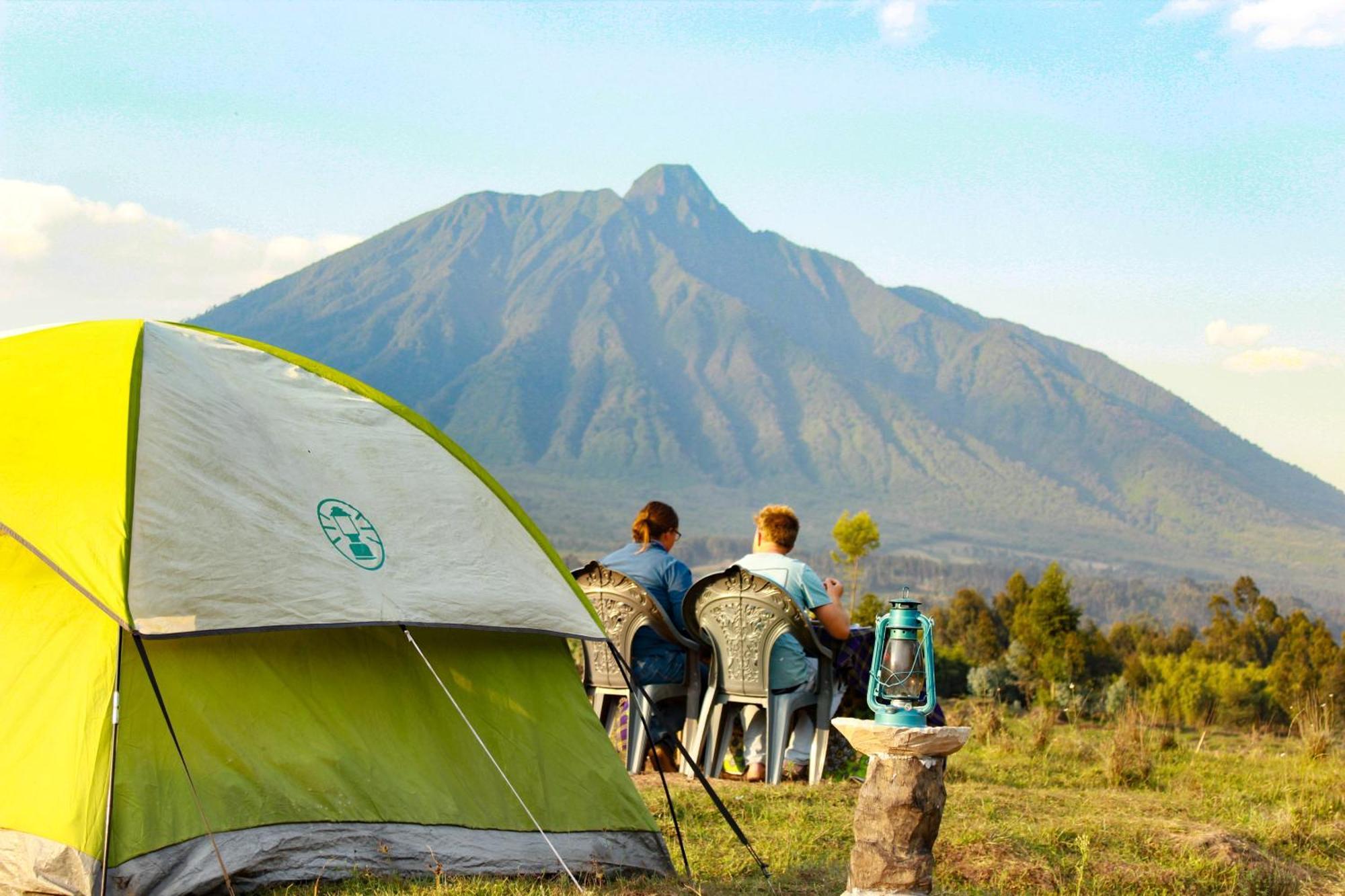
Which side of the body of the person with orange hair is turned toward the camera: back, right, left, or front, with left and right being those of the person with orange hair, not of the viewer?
back

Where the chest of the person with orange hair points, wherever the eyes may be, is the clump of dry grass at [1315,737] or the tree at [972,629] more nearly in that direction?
the tree

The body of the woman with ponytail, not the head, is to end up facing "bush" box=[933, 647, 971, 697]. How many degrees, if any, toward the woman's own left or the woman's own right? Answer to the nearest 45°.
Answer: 0° — they already face it

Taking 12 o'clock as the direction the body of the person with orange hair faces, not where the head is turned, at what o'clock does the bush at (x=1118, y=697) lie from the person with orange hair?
The bush is roughly at 1 o'clock from the person with orange hair.

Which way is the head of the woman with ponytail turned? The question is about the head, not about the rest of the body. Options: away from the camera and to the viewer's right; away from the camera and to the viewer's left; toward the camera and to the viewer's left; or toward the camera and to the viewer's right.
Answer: away from the camera and to the viewer's right

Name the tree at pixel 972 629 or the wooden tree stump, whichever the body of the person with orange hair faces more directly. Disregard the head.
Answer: the tree

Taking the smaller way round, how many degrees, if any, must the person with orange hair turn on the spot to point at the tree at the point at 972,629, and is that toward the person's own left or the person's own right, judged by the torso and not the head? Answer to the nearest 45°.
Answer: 0° — they already face it

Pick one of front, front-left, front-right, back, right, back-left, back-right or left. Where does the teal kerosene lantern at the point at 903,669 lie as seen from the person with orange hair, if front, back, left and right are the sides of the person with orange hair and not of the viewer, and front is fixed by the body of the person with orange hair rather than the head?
back

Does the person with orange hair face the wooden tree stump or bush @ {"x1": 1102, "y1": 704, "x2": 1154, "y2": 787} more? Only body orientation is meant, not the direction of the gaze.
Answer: the bush

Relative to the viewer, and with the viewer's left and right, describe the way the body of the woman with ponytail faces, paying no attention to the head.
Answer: facing away from the viewer and to the right of the viewer

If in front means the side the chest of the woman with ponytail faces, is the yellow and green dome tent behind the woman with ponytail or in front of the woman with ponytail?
behind

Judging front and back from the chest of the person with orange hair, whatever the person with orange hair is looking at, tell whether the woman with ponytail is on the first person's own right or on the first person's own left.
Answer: on the first person's own left
